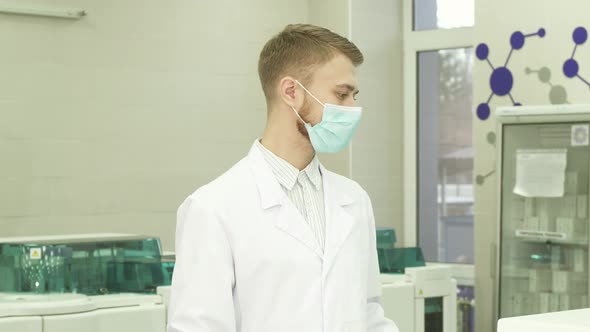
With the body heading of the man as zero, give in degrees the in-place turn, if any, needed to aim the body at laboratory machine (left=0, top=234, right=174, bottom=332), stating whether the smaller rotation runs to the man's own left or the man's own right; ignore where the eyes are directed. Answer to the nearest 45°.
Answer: approximately 180°

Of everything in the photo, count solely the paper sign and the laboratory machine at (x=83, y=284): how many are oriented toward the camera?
2

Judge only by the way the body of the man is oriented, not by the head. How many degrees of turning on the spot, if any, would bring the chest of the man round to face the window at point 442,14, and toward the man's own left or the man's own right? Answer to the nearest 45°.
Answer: approximately 135° to the man's own left

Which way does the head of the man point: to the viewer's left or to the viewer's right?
to the viewer's right

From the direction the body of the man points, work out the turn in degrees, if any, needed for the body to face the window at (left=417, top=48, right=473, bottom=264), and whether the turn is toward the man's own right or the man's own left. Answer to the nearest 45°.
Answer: approximately 135° to the man's own left

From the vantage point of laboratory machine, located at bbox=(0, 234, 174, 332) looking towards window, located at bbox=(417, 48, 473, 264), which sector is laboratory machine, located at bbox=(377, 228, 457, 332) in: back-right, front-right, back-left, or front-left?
front-right

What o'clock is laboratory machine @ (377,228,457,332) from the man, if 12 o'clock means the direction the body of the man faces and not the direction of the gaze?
The laboratory machine is roughly at 8 o'clock from the man.

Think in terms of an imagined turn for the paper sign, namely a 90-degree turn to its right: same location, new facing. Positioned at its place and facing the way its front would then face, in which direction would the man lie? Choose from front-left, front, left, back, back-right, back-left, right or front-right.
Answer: left

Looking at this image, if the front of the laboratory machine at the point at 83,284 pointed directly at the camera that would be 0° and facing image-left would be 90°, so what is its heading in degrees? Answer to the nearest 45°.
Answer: approximately 0°

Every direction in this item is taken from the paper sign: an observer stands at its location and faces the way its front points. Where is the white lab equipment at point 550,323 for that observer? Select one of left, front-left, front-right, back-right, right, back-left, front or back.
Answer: front

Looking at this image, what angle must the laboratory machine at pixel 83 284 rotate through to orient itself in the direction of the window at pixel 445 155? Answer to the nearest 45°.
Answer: approximately 135° to its left

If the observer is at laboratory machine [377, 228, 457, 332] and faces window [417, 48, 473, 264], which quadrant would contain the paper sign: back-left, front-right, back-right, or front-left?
front-right

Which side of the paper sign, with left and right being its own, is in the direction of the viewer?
front
